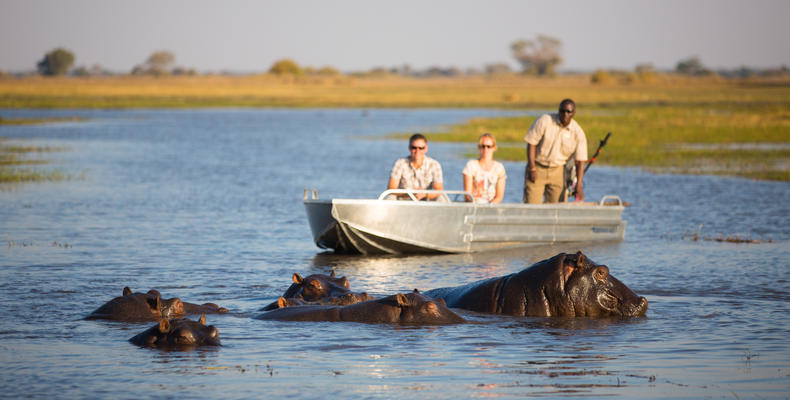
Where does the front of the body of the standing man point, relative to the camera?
toward the camera

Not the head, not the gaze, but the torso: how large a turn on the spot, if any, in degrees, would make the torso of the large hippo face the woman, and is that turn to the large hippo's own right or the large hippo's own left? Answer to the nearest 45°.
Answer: approximately 90° to the large hippo's own left

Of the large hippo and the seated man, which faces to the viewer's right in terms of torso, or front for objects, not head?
the large hippo

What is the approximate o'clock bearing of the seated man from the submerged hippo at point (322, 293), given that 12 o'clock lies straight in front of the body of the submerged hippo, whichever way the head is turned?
The seated man is roughly at 8 o'clock from the submerged hippo.

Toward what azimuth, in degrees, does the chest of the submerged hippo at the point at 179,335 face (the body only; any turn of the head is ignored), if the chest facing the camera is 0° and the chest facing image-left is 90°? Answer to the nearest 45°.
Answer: approximately 315°

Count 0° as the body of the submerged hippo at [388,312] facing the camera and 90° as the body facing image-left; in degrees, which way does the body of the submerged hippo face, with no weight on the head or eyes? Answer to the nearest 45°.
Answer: approximately 270°

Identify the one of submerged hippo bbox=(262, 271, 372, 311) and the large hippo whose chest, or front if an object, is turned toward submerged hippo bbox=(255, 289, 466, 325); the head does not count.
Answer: submerged hippo bbox=(262, 271, 372, 311)

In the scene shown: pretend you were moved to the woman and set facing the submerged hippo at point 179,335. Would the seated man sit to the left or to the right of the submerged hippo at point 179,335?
right

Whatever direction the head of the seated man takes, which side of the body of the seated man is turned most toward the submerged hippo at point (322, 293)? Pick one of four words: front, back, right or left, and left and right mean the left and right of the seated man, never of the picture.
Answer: front

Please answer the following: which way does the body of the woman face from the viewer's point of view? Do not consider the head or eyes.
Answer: toward the camera

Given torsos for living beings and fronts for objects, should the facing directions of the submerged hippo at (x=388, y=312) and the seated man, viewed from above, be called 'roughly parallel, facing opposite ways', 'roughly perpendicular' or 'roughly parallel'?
roughly perpendicular

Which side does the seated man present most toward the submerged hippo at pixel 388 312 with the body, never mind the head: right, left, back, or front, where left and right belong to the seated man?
front

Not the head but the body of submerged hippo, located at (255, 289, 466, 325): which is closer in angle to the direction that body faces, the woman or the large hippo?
the large hippo

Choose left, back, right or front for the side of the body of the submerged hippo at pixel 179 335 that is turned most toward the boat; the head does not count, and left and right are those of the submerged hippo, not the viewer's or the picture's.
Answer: left
